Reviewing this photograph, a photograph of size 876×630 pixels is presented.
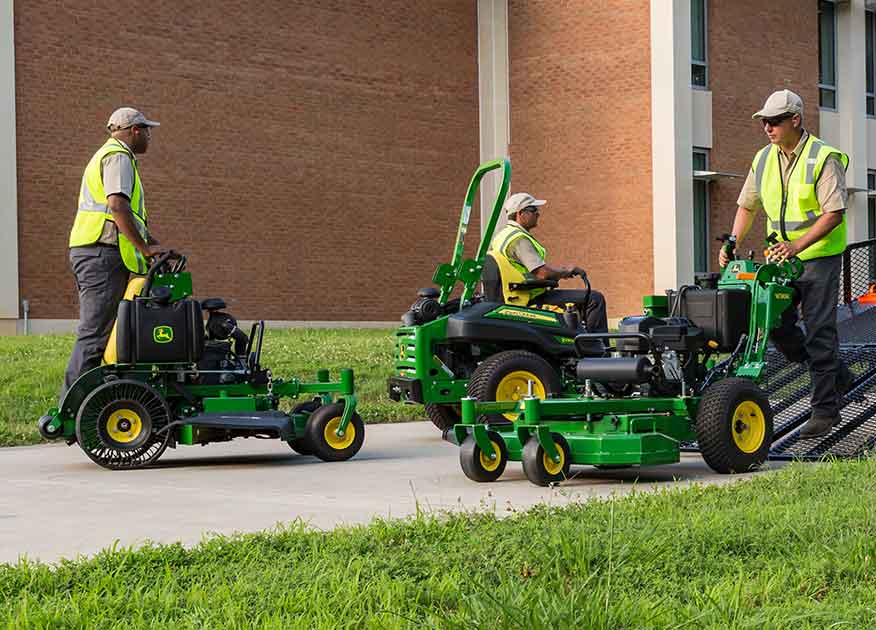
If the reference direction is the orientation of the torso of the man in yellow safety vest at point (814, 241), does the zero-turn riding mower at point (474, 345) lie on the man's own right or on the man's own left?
on the man's own right

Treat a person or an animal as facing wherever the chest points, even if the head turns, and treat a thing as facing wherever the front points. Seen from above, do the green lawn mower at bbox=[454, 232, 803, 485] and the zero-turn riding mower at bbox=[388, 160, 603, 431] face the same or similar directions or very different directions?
very different directions

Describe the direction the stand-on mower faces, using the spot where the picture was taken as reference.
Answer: facing to the right of the viewer

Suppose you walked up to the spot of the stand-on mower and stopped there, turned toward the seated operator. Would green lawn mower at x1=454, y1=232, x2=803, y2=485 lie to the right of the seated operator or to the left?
right

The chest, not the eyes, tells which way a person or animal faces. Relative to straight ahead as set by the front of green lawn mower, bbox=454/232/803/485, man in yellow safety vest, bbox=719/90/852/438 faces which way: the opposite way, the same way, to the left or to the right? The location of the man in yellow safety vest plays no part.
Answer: the same way

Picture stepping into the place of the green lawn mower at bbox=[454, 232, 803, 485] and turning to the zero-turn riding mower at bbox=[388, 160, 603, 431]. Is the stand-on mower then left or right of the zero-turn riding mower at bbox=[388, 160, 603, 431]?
left

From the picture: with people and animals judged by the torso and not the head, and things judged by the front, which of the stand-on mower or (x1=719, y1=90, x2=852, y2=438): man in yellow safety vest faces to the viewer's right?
the stand-on mower

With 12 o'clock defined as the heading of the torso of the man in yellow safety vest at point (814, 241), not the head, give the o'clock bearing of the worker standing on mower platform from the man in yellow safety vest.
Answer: The worker standing on mower platform is roughly at 1 o'clock from the man in yellow safety vest.

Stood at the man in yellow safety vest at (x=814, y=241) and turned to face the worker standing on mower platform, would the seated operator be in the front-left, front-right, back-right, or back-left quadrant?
front-right

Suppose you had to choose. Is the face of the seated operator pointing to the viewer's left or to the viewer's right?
to the viewer's right

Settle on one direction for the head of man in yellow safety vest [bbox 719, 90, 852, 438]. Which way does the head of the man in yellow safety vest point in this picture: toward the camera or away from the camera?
toward the camera

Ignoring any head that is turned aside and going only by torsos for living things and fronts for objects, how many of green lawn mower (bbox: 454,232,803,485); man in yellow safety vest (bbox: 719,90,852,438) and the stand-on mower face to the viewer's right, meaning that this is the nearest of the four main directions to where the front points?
1

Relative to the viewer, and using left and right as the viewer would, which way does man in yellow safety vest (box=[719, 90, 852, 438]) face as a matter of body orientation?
facing the viewer and to the left of the viewer

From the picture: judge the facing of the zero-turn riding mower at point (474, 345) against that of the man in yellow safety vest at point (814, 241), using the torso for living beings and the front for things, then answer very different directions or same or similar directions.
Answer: very different directions

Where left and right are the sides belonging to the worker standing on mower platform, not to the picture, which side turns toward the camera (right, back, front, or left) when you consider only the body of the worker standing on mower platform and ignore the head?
right

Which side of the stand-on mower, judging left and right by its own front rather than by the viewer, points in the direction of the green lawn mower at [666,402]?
front

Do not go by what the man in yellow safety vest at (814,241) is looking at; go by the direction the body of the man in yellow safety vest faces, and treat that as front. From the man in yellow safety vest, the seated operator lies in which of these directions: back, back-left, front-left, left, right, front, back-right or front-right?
right

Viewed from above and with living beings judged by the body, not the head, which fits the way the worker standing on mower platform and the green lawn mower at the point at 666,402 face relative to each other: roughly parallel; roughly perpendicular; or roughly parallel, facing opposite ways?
roughly parallel, facing opposite ways

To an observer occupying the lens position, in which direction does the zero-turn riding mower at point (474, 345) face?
facing away from the viewer and to the right of the viewer

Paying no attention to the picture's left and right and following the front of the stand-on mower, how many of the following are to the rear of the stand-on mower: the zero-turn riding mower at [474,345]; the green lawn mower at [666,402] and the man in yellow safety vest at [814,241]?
0
